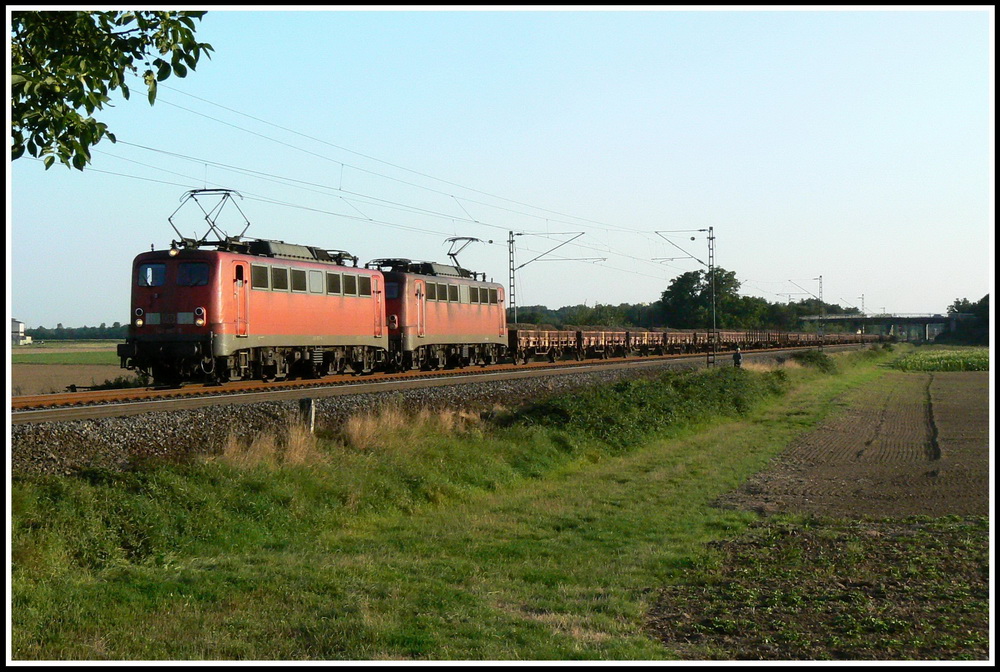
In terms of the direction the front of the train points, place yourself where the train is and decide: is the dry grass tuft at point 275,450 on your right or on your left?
on your left

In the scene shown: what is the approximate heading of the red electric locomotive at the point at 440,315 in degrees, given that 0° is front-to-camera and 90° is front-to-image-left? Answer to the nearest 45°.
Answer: approximately 45°

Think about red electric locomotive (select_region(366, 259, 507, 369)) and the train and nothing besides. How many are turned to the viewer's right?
0

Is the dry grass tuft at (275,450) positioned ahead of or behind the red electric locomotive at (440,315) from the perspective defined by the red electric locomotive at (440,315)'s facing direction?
ahead

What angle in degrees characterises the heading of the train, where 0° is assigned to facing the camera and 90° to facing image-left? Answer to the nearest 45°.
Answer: approximately 45°

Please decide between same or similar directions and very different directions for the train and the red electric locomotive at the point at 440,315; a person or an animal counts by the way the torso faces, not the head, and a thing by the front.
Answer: same or similar directions

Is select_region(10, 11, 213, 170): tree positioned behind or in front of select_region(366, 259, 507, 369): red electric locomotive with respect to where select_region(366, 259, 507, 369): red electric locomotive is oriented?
in front
